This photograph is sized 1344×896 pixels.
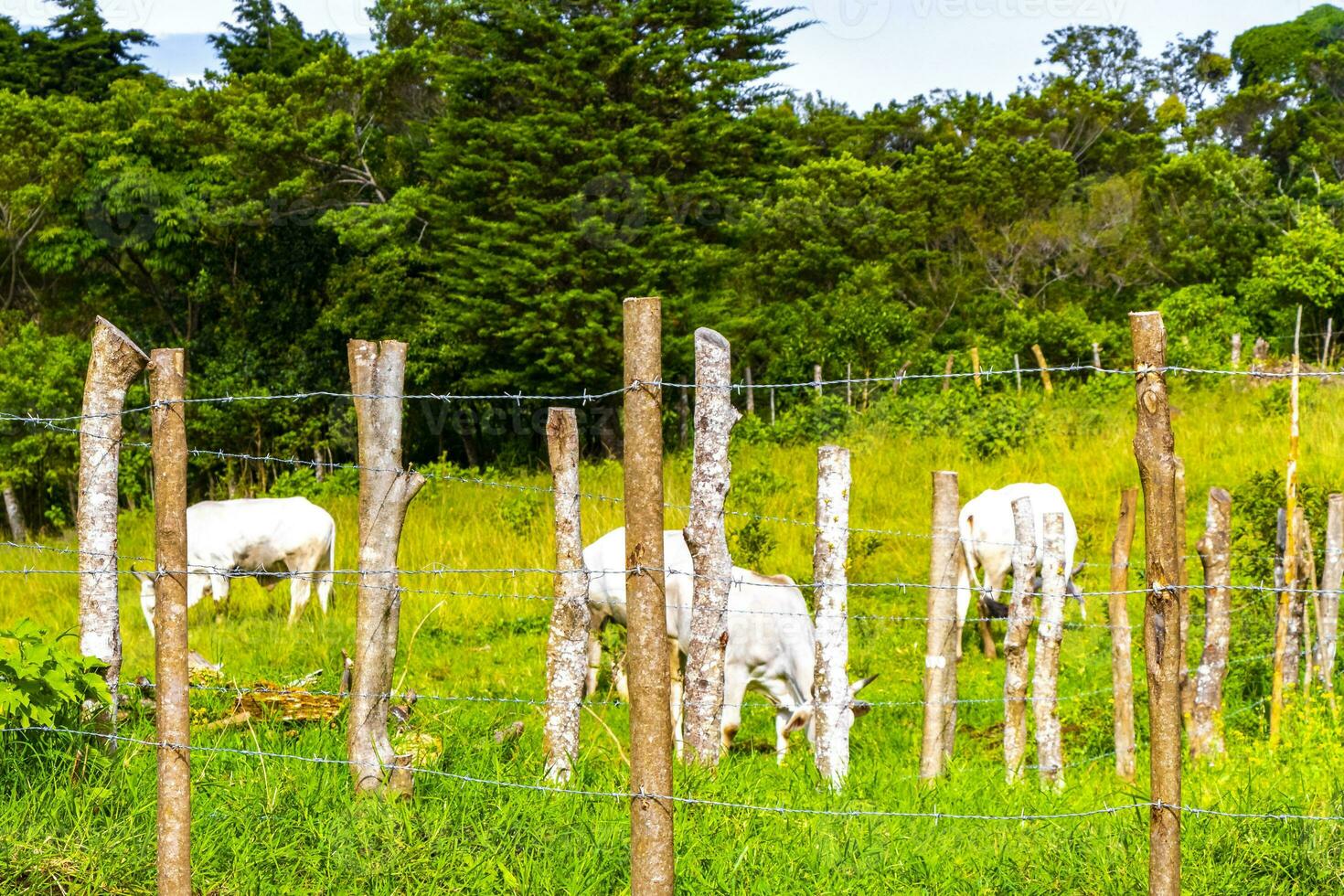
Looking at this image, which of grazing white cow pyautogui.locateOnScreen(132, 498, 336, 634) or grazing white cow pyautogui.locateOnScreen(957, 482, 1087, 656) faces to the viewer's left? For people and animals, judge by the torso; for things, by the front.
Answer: grazing white cow pyautogui.locateOnScreen(132, 498, 336, 634)

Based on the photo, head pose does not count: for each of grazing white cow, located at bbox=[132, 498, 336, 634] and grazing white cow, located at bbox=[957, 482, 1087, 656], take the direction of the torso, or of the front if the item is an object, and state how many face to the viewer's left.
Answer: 1

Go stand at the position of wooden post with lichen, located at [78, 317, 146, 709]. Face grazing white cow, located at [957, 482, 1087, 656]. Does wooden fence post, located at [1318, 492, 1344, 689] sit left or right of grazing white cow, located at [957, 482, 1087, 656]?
right

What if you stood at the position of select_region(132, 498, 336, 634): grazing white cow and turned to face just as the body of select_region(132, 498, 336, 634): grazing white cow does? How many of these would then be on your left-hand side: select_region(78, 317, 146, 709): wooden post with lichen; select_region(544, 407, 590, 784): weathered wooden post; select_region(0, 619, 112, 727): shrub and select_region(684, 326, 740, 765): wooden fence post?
4

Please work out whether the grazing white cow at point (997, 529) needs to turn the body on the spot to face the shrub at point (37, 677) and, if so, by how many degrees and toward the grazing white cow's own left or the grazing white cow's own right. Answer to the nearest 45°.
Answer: approximately 135° to the grazing white cow's own right

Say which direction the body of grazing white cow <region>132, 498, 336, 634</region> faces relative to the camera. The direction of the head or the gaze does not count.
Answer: to the viewer's left

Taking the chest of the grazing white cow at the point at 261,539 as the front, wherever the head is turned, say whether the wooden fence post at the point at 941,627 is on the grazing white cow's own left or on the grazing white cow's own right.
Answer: on the grazing white cow's own left
